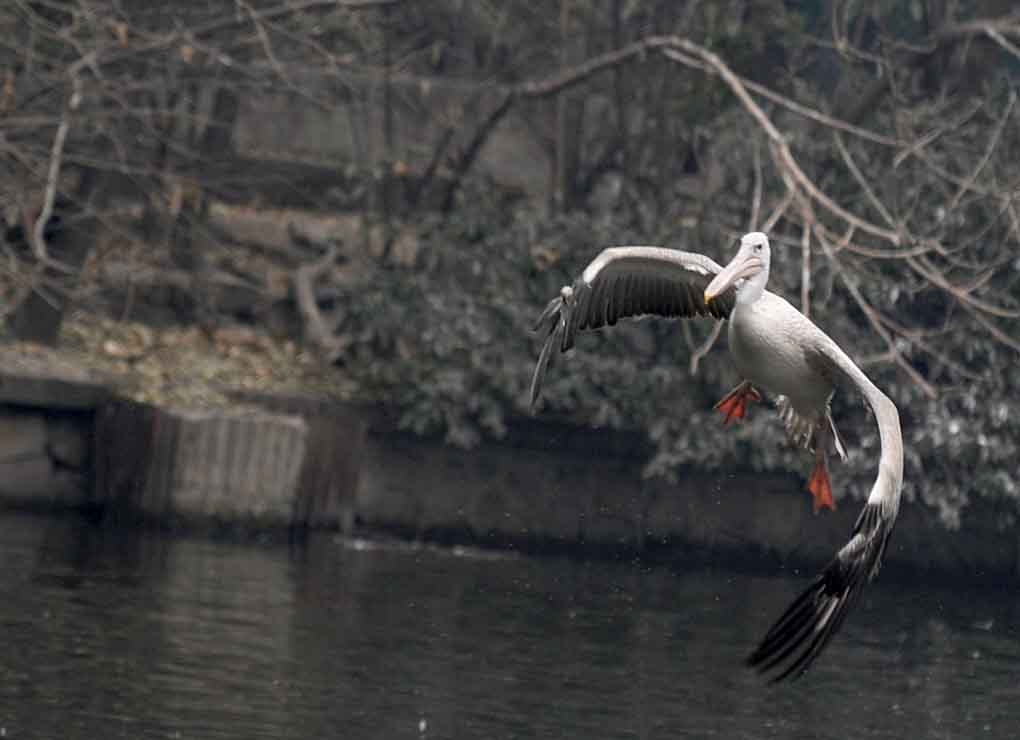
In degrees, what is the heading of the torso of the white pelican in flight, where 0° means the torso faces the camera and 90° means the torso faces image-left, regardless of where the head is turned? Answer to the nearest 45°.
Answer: approximately 45°

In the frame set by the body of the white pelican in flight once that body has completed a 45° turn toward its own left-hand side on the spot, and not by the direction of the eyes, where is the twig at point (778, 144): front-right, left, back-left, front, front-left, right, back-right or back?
back

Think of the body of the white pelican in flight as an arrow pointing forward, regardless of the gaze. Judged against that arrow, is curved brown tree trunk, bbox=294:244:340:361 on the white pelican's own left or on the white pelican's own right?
on the white pelican's own right

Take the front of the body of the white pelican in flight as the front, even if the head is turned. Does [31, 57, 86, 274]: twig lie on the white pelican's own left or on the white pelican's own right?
on the white pelican's own right
